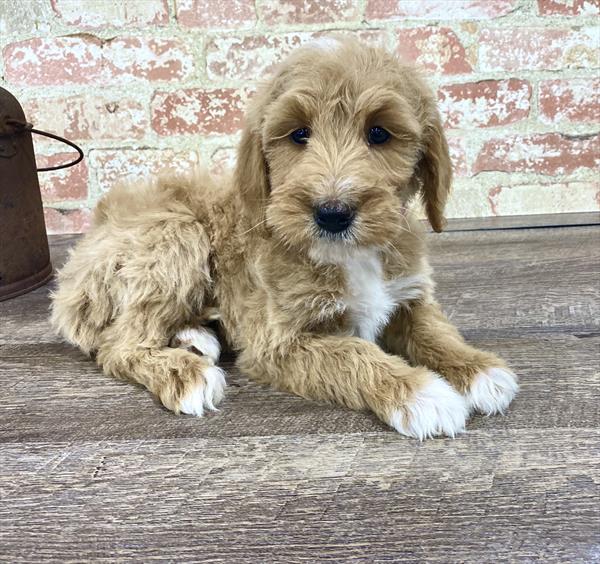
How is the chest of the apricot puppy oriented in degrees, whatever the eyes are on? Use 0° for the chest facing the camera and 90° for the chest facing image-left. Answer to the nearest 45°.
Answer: approximately 315°

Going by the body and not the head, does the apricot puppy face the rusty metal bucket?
no
